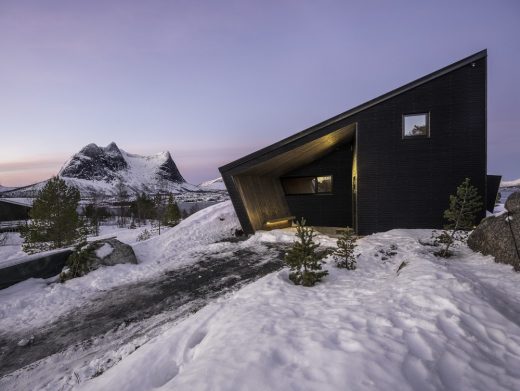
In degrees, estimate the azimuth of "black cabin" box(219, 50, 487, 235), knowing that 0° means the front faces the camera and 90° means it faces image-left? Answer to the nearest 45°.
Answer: approximately 0°

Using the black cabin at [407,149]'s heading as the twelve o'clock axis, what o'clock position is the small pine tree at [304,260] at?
The small pine tree is roughly at 1 o'clock from the black cabin.

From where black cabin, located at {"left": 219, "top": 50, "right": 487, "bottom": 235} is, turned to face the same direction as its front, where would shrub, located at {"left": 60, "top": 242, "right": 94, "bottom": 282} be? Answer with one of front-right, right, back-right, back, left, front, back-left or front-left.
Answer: front-right

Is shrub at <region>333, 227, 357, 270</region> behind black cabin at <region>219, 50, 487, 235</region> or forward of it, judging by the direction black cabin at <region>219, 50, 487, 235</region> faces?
forward

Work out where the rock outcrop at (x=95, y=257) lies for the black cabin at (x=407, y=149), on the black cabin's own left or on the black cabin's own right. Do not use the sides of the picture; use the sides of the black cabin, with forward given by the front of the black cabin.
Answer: on the black cabin's own right

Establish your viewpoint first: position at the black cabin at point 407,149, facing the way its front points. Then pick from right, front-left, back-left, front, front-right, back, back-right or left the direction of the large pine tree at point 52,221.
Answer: right

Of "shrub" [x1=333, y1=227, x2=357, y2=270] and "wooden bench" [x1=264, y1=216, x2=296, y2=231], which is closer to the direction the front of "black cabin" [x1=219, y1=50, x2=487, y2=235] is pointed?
the shrub

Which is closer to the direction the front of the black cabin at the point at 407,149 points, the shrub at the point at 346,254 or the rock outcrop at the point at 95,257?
the shrub

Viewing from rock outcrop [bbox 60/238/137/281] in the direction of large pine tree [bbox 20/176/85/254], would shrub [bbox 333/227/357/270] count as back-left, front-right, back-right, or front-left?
back-right
